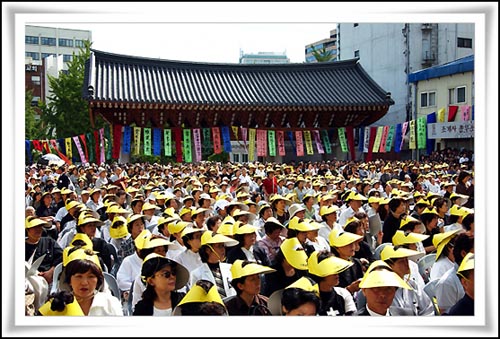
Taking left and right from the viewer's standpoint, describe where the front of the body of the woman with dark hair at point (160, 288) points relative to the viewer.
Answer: facing the viewer and to the right of the viewer

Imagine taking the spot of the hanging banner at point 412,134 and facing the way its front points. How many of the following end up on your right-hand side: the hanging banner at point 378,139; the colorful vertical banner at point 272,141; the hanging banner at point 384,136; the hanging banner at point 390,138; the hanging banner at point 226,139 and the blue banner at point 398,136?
6

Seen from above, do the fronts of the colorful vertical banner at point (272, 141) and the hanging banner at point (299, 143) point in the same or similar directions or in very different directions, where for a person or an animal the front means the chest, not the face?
same or similar directions

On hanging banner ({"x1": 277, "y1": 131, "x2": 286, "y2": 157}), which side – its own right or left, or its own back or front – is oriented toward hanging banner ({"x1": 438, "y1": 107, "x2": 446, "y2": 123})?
left

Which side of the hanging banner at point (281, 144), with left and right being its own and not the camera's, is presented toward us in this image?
front

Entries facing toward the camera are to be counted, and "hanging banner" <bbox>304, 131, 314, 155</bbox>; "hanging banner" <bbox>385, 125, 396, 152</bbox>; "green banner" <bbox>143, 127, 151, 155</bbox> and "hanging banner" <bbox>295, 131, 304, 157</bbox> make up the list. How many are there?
4

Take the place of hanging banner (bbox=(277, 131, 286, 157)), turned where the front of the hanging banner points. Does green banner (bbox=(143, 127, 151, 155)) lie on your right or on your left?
on your right

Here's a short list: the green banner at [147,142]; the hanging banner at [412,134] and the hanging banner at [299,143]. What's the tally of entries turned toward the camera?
3

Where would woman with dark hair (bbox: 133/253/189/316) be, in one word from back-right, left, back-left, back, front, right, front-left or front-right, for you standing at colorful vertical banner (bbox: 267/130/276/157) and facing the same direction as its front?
front

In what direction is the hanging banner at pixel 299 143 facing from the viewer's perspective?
toward the camera

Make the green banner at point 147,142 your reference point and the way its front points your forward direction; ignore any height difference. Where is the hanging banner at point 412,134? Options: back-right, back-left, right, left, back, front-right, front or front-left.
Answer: left

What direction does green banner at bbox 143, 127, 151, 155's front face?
toward the camera

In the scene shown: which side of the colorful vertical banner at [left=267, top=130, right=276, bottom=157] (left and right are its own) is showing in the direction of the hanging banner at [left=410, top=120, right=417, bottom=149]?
left

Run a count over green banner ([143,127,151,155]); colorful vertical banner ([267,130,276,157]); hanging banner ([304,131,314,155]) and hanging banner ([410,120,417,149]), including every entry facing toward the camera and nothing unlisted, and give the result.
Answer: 4
